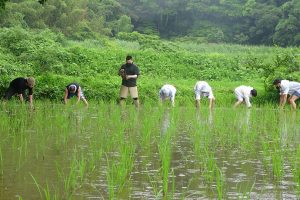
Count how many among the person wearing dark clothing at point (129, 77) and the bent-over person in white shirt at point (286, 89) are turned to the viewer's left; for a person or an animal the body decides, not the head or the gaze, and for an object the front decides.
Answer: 1

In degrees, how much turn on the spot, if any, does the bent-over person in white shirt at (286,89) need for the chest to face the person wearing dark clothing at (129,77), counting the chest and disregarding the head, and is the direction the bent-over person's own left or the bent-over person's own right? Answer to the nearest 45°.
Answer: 0° — they already face them

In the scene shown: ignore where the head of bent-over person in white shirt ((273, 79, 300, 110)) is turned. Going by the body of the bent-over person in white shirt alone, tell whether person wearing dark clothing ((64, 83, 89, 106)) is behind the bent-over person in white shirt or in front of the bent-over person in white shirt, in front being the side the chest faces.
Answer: in front

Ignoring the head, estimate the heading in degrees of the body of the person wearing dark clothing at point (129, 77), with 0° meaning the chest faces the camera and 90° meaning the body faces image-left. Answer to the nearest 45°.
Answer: approximately 0°

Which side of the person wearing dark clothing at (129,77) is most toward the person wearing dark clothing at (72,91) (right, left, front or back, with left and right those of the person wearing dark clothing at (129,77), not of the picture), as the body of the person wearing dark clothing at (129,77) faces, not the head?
right

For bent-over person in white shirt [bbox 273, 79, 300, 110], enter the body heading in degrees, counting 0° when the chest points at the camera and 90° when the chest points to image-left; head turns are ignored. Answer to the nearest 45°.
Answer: approximately 90°

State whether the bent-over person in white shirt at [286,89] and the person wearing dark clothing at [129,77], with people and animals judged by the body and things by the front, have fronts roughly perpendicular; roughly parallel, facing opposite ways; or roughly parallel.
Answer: roughly perpendicular

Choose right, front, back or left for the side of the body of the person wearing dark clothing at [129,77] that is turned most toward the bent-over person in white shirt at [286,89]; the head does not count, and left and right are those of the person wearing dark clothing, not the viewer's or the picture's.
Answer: left
